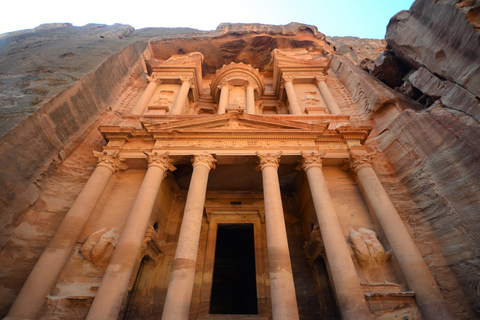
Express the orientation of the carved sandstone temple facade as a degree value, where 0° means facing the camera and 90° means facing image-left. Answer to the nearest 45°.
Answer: approximately 0°
